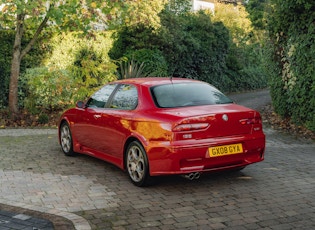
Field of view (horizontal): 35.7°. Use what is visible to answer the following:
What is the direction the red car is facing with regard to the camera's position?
facing away from the viewer and to the left of the viewer

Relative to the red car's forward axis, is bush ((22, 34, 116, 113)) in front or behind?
in front

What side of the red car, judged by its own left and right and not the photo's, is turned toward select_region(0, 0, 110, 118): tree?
front

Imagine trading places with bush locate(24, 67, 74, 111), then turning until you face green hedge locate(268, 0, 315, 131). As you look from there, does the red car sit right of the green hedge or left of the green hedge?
right

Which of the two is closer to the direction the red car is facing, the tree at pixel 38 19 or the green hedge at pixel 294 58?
the tree

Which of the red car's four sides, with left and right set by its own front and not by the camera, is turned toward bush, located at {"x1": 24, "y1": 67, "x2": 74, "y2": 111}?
front

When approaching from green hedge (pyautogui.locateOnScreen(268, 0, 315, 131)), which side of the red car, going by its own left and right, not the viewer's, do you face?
right
